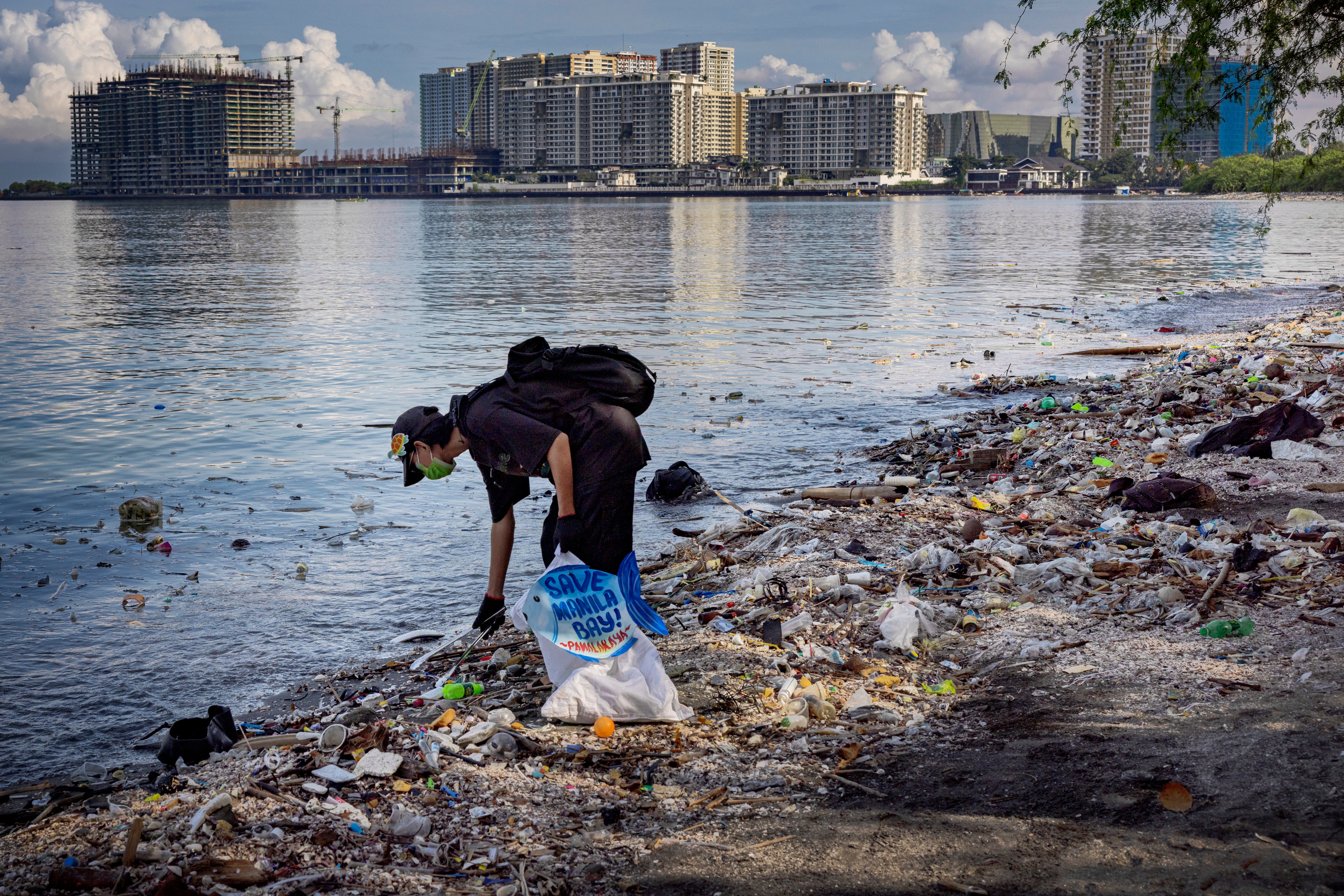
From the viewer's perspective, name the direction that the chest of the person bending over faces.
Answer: to the viewer's left

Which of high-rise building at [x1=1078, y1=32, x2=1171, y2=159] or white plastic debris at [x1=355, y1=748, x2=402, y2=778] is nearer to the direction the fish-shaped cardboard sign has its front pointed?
the white plastic debris

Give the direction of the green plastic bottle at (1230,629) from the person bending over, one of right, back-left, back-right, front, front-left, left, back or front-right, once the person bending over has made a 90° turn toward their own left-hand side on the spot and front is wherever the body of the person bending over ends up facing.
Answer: left

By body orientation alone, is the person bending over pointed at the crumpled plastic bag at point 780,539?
no

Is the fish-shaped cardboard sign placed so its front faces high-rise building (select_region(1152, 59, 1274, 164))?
no

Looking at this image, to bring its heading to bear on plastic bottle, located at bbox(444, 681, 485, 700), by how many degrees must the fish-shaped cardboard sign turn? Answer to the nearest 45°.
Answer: approximately 135° to its right

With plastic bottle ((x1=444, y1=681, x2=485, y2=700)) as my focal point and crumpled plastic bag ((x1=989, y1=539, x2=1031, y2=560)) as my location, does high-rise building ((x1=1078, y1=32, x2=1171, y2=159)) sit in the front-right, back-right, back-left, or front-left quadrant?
back-right

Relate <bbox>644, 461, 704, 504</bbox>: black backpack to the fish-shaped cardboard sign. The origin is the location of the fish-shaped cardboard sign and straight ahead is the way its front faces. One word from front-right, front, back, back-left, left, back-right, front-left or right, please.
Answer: back

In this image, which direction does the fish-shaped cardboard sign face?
toward the camera

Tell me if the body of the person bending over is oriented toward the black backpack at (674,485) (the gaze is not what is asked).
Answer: no
